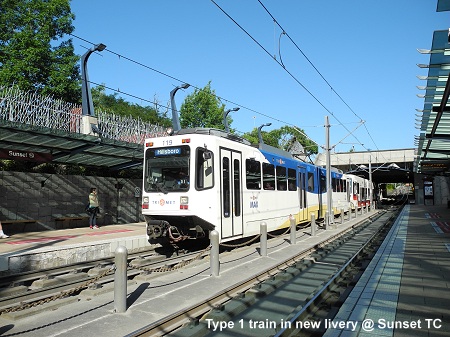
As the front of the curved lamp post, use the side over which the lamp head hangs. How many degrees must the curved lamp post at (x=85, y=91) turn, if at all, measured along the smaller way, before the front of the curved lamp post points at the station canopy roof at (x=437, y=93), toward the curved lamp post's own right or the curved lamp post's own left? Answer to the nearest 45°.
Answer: approximately 45° to the curved lamp post's own right

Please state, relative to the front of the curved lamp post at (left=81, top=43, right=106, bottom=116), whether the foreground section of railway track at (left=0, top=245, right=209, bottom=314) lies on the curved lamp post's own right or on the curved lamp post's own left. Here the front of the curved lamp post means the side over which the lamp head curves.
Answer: on the curved lamp post's own right

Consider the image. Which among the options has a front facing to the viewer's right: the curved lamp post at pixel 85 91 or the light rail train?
the curved lamp post

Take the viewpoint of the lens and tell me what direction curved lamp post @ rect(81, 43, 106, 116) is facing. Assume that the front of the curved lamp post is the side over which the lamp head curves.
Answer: facing to the right of the viewer

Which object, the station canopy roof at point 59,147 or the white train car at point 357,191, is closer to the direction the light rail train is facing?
the station canopy roof

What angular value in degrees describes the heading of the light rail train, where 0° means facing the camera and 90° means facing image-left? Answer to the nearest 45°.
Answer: approximately 45°

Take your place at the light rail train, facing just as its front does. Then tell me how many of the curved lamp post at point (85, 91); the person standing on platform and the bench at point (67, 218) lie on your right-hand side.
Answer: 3

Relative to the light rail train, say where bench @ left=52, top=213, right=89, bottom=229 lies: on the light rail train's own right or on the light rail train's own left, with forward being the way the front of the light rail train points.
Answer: on the light rail train's own right

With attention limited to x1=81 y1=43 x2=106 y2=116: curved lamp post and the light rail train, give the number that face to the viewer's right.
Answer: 1

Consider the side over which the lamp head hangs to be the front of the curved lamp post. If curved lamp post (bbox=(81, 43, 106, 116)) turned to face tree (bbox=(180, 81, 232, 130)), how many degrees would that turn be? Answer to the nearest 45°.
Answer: approximately 45° to its left

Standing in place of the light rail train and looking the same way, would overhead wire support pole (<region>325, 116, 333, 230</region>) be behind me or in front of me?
behind

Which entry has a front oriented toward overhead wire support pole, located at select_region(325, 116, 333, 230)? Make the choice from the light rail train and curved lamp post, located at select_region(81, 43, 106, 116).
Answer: the curved lamp post
